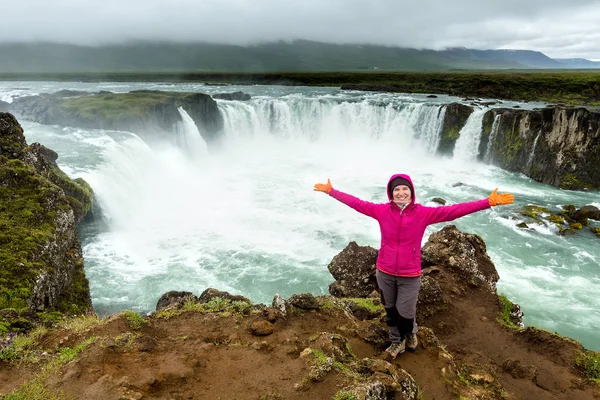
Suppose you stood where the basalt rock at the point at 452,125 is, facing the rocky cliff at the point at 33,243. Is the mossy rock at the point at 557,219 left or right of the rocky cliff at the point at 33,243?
left

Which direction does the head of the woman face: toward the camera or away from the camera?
toward the camera

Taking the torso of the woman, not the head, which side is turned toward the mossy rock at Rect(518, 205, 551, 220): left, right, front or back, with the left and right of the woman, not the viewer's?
back

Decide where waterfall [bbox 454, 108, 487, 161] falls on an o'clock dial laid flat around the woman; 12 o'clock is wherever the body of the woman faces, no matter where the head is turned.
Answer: The waterfall is roughly at 6 o'clock from the woman.

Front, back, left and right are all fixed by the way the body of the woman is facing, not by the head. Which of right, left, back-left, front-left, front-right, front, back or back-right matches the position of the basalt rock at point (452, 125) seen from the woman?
back

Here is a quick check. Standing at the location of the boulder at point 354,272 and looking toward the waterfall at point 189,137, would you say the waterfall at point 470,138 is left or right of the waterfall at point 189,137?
right

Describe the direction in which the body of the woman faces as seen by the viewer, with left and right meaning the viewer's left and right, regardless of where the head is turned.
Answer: facing the viewer

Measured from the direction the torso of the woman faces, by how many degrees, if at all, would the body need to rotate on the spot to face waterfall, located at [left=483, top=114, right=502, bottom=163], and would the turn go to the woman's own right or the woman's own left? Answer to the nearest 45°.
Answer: approximately 180°

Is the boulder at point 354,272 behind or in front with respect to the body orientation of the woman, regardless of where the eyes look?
behind
